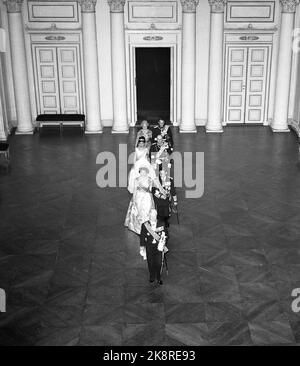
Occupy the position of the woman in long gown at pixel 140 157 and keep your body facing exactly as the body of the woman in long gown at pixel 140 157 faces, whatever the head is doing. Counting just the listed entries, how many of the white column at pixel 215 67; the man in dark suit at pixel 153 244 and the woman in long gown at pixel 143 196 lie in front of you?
2

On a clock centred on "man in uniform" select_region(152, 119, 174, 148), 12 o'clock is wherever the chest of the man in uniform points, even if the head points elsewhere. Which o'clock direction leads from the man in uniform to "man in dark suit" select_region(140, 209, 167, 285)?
The man in dark suit is roughly at 12 o'clock from the man in uniform.

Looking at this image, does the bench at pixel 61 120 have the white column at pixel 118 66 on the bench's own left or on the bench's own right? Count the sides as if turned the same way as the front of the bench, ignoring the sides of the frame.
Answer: on the bench's own left

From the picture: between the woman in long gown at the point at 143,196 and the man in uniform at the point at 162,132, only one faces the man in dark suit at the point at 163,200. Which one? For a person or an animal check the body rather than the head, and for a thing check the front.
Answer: the man in uniform

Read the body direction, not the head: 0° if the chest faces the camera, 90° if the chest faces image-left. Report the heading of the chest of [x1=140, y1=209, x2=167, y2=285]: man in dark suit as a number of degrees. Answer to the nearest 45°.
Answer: approximately 0°

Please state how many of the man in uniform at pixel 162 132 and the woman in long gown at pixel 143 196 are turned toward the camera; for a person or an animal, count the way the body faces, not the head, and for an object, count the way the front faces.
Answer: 2

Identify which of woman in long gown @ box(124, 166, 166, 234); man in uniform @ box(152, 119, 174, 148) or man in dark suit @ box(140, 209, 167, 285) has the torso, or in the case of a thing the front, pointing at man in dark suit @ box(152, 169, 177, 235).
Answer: the man in uniform

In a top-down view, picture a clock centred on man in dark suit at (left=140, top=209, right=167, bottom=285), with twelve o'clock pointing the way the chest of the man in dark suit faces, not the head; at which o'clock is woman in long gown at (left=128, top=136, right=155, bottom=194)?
The woman in long gown is roughly at 6 o'clock from the man in dark suit.

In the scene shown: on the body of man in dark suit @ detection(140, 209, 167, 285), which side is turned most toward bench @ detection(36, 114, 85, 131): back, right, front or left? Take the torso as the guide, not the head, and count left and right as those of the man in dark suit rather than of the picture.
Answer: back

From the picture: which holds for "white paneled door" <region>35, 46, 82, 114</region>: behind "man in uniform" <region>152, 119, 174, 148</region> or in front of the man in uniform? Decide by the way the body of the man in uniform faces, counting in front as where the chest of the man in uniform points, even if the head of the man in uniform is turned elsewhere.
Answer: behind
